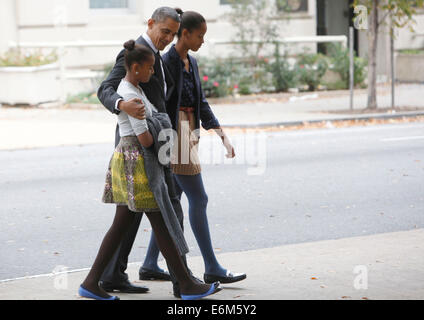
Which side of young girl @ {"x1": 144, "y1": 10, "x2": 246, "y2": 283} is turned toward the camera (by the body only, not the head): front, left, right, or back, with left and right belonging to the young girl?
right

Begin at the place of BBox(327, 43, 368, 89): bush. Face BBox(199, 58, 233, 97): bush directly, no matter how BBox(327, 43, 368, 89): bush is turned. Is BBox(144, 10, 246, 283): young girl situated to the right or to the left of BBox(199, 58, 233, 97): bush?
left

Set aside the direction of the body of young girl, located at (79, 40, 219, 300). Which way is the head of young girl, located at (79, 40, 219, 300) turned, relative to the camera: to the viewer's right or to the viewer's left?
to the viewer's right

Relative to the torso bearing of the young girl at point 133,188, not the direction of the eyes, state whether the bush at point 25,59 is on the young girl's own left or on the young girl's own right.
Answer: on the young girl's own left

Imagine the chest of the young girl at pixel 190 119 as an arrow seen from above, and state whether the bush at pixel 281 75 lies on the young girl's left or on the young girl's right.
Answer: on the young girl's left

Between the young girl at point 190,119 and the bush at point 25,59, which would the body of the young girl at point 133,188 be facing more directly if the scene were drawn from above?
the young girl

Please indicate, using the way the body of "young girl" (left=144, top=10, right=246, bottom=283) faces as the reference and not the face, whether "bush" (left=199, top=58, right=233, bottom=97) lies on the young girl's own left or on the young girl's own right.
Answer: on the young girl's own left

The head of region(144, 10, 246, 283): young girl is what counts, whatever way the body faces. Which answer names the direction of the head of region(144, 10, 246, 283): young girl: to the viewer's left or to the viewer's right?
to the viewer's right
